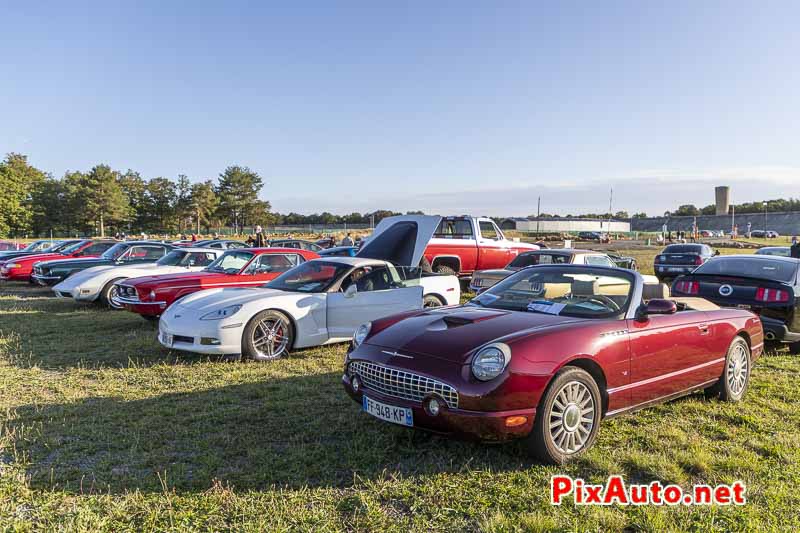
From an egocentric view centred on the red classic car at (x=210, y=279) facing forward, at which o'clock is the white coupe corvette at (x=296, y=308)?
The white coupe corvette is roughly at 10 o'clock from the red classic car.

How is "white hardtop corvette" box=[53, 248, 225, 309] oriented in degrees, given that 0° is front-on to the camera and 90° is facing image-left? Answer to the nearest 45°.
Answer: approximately 45°

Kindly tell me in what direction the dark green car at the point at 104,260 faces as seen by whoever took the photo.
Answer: facing the viewer and to the left of the viewer

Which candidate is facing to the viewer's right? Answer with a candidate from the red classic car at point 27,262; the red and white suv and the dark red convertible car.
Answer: the red and white suv

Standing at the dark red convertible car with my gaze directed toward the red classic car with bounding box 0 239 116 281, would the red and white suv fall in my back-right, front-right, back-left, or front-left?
front-right

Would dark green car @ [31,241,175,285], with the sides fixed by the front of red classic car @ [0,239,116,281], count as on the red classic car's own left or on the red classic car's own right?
on the red classic car's own left

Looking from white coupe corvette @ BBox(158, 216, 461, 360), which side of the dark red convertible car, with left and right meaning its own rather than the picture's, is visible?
right

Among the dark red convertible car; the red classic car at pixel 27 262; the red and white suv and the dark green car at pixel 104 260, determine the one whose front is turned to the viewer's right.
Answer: the red and white suv

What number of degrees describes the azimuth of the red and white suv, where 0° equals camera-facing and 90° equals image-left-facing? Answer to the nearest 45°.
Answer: approximately 270°

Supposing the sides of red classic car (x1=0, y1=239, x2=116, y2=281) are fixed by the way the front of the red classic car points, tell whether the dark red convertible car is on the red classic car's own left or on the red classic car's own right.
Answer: on the red classic car's own left

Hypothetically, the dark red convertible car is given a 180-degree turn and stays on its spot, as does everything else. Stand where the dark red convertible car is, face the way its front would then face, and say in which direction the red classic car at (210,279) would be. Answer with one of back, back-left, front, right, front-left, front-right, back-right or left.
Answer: left

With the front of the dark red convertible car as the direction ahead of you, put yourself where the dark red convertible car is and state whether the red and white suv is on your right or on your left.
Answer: on your right

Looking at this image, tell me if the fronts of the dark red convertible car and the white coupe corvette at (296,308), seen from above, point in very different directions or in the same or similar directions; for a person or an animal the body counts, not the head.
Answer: same or similar directions

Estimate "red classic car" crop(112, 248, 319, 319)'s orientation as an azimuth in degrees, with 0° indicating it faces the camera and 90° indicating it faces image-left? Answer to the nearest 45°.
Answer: approximately 45°

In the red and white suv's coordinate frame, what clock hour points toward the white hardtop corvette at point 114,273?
The white hardtop corvette is roughly at 5 o'clock from the red and white suv.
